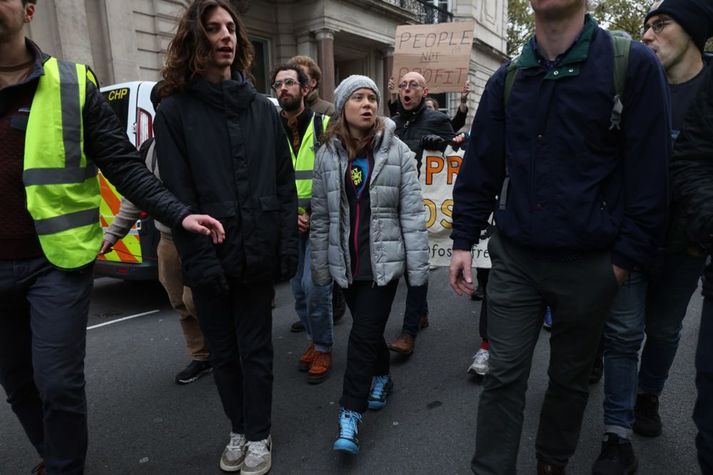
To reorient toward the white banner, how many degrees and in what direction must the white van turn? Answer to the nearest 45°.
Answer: approximately 135° to its right

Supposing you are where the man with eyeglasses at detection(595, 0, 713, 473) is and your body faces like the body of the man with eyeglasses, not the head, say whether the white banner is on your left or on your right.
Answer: on your right

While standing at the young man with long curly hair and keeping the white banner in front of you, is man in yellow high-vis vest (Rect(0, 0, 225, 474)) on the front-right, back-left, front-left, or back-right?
back-left

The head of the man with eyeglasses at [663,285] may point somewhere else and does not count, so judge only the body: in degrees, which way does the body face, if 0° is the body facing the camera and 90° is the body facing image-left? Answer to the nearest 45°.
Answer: approximately 45°

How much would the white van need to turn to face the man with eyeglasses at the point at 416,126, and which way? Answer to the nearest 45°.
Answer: approximately 135° to its right

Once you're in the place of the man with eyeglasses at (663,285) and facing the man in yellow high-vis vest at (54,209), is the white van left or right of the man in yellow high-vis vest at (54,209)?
right

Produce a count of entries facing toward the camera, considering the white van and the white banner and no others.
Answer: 1

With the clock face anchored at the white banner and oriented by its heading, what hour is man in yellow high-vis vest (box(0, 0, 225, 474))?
The man in yellow high-vis vest is roughly at 1 o'clock from the white banner.

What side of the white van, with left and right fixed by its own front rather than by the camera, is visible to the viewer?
back
